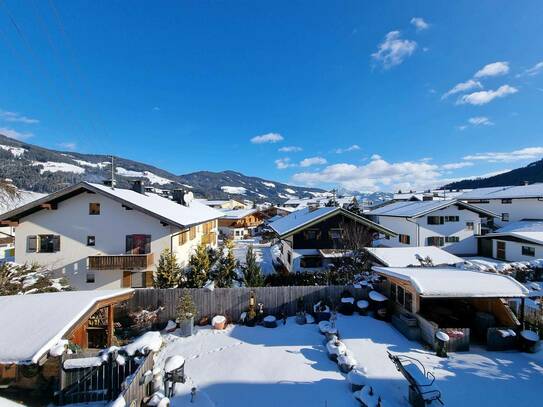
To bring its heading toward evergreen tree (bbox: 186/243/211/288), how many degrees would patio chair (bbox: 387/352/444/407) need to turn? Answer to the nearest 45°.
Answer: approximately 180°

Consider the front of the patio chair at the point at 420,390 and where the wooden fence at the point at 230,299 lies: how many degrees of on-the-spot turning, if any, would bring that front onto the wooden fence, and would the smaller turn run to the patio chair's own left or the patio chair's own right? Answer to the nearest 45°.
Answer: approximately 180°

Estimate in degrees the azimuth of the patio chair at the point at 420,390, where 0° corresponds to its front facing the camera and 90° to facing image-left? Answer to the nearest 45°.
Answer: approximately 315°

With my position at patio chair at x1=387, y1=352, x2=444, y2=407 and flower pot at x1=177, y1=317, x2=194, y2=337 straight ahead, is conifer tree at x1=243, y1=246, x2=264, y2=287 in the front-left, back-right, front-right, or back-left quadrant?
front-right

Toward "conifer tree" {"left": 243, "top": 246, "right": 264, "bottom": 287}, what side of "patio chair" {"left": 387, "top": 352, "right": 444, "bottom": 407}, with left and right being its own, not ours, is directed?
back

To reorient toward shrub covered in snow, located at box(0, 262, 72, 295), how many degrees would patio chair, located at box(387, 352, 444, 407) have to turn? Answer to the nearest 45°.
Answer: approximately 135° to its right

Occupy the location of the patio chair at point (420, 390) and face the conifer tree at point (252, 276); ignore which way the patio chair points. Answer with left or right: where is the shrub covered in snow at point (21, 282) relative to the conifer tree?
left

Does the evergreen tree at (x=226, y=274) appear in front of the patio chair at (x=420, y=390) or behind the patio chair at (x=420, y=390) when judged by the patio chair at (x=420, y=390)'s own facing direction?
behind
